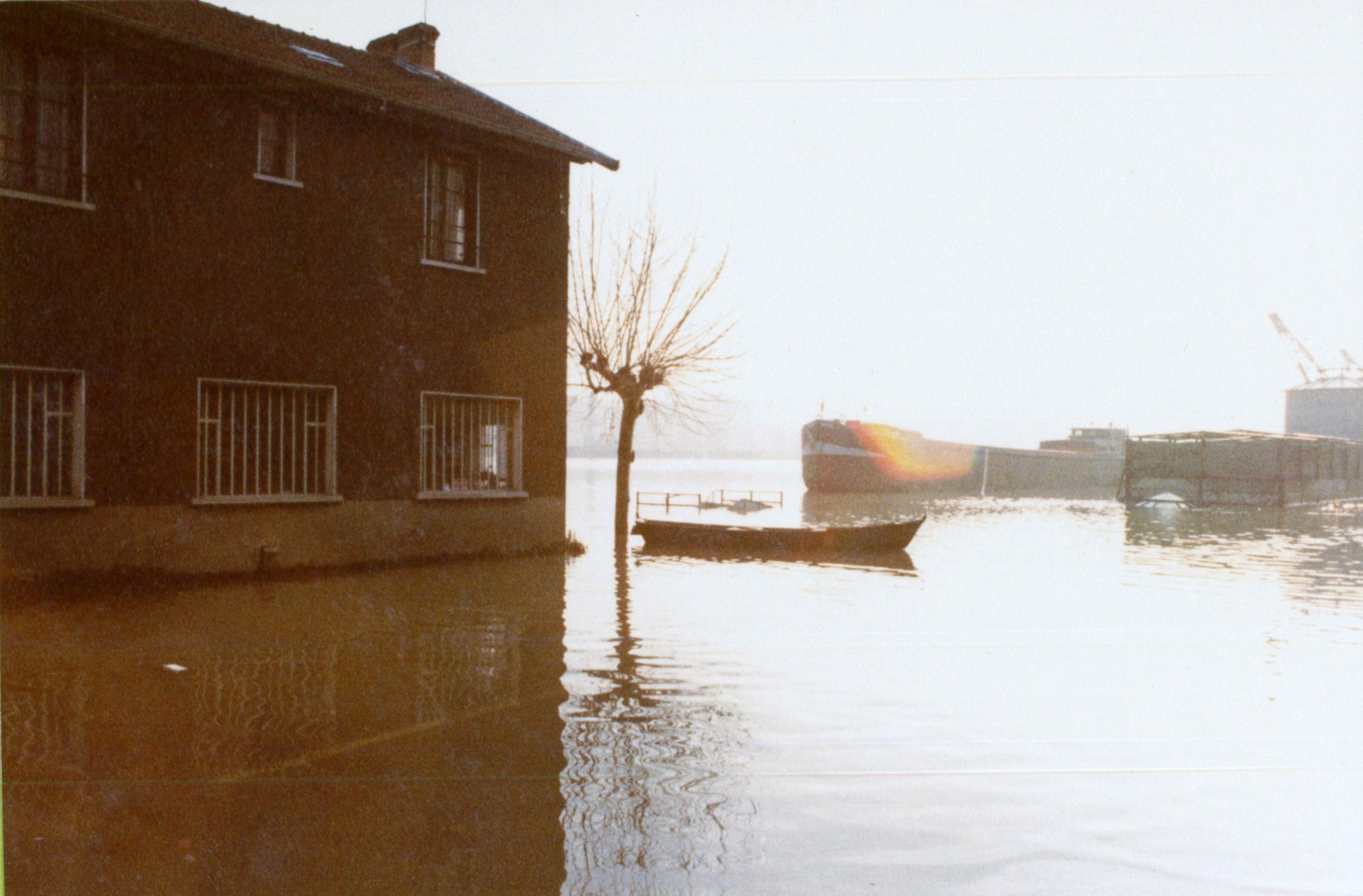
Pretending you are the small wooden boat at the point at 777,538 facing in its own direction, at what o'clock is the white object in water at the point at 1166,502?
The white object in water is roughly at 10 o'clock from the small wooden boat.

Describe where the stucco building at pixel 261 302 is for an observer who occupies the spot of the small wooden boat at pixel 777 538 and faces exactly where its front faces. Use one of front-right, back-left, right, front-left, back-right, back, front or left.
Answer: back-right

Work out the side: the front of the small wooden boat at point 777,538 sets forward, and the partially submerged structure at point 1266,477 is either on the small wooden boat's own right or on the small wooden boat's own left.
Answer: on the small wooden boat's own left

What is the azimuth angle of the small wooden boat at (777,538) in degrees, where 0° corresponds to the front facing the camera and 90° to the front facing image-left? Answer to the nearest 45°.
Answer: approximately 270°

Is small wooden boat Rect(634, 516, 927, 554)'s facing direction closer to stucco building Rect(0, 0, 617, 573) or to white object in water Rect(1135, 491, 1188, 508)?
the white object in water
